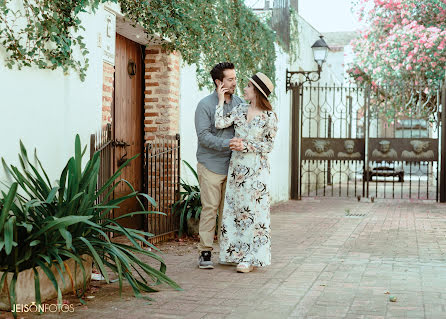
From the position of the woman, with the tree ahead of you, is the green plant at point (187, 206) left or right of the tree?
left

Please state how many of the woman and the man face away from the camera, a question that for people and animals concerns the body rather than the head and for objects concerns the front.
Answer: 0

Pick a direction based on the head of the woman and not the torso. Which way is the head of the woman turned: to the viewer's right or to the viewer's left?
to the viewer's left

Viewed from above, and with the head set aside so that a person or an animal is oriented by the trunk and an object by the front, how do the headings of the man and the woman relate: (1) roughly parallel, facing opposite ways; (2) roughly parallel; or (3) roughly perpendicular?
roughly perpendicular

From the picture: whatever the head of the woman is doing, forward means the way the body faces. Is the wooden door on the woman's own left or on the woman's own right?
on the woman's own right

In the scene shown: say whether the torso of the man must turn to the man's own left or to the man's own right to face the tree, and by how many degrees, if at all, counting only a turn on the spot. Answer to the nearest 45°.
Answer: approximately 90° to the man's own left

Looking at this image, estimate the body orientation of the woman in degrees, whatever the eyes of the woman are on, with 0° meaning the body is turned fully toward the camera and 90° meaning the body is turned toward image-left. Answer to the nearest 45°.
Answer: approximately 45°

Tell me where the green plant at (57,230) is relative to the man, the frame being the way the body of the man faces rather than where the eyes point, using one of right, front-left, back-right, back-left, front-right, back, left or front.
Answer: right

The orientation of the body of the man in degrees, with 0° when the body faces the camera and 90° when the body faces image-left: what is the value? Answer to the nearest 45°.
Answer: approximately 315°
